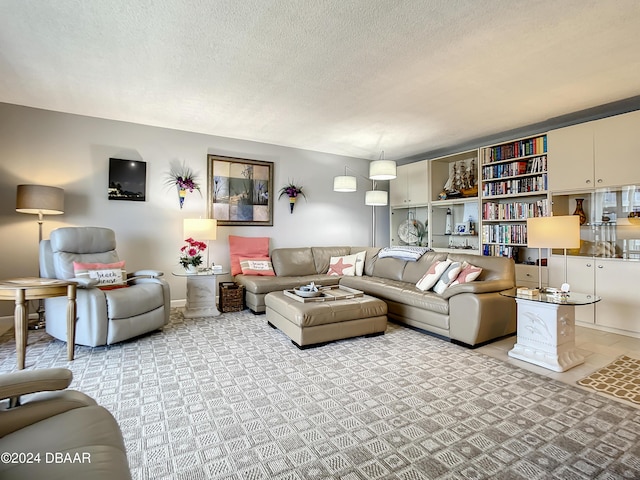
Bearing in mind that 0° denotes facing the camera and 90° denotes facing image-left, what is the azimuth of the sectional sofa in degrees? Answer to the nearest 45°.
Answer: approximately 45°

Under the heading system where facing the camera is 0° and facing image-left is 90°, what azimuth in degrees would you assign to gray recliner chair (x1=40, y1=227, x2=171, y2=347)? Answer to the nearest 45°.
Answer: approximately 315°

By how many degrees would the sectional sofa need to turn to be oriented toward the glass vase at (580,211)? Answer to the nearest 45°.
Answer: approximately 135° to its left

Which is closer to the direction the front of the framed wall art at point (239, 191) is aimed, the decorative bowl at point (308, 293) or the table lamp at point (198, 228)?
the decorative bowl

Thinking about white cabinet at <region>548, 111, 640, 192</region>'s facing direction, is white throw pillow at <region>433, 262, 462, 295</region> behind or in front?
in front

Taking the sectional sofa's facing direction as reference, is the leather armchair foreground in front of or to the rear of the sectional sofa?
in front

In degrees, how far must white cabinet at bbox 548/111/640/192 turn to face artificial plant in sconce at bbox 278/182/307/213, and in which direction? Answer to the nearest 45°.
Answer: approximately 45° to its right

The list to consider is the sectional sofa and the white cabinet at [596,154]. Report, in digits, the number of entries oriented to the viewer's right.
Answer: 0
